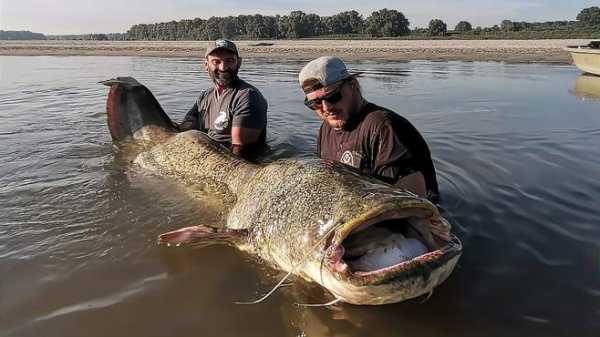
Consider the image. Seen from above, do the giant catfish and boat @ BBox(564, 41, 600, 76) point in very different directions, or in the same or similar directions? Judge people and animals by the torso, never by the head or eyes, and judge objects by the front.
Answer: very different directions

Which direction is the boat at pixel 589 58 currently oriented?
to the viewer's left

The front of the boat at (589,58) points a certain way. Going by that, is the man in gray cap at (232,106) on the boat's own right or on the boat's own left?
on the boat's own left

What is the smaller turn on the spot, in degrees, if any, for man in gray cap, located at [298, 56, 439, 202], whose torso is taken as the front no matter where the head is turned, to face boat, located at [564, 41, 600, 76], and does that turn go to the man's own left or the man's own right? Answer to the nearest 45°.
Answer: approximately 180°

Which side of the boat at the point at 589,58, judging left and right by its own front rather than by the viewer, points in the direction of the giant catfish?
left

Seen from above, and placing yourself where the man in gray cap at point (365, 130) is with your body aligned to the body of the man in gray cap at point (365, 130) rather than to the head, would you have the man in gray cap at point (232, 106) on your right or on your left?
on your right

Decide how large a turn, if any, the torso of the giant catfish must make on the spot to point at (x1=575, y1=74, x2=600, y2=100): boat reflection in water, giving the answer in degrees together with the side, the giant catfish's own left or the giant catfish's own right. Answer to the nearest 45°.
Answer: approximately 90° to the giant catfish's own left

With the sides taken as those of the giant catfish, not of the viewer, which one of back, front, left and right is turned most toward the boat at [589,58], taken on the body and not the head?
left

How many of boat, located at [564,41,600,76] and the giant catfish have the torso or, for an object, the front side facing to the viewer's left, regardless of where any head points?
1

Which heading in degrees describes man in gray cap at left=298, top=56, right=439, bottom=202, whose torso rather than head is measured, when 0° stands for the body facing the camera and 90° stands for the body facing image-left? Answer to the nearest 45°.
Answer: approximately 45°
